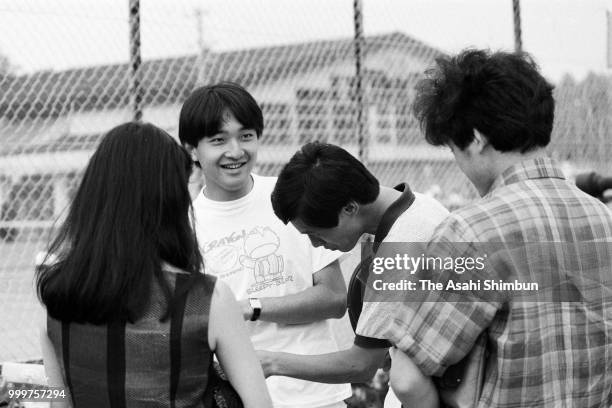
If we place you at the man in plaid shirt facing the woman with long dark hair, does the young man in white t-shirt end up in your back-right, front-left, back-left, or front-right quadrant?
front-right

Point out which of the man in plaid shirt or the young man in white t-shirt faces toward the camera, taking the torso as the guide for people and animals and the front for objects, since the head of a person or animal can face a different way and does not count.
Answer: the young man in white t-shirt

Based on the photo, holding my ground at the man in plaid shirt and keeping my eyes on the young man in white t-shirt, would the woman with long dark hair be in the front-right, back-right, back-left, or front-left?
front-left

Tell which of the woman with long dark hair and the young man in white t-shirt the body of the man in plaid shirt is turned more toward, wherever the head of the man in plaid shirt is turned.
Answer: the young man in white t-shirt

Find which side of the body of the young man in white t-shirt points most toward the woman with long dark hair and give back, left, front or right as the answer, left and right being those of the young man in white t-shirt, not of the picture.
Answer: front

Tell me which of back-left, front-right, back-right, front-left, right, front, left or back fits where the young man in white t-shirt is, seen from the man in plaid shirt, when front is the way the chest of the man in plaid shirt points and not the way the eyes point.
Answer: front

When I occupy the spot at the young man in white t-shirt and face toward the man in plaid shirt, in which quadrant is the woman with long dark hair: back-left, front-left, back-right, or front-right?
front-right

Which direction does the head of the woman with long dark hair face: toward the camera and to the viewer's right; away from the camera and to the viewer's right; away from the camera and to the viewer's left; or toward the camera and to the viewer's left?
away from the camera and to the viewer's right

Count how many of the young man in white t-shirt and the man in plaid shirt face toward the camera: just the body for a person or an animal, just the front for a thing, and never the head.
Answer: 1

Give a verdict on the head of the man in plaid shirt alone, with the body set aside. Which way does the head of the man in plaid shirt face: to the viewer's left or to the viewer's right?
to the viewer's left

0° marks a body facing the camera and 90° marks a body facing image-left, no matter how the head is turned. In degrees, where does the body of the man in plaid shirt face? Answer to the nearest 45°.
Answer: approximately 135°

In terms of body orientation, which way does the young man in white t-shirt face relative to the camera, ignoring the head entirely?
toward the camera

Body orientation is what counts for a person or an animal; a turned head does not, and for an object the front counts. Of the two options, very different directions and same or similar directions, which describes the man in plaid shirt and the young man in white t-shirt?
very different directions

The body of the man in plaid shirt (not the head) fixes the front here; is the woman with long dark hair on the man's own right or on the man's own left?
on the man's own left

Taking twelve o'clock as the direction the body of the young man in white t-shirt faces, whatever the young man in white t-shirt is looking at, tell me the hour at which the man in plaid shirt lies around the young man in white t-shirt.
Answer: The man in plaid shirt is roughly at 11 o'clock from the young man in white t-shirt.
